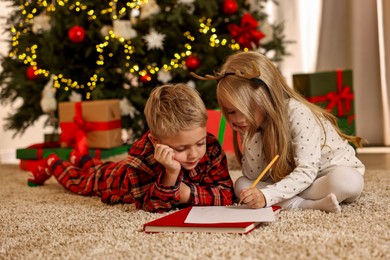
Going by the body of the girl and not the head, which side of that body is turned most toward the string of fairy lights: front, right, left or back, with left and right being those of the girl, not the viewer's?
right

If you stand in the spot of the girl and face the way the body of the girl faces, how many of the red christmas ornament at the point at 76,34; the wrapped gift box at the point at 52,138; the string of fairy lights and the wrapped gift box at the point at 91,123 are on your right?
4

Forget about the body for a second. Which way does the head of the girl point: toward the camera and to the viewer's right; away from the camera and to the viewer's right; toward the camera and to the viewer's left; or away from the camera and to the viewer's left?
toward the camera and to the viewer's left

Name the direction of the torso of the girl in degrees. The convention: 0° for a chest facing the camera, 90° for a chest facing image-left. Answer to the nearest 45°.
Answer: approximately 45°

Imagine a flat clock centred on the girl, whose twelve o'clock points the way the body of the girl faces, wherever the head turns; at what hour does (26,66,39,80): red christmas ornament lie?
The red christmas ornament is roughly at 3 o'clock from the girl.

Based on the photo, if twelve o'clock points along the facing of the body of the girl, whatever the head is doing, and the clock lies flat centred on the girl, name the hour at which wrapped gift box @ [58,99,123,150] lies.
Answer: The wrapped gift box is roughly at 3 o'clock from the girl.

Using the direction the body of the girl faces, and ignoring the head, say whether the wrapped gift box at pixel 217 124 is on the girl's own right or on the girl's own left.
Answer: on the girl's own right

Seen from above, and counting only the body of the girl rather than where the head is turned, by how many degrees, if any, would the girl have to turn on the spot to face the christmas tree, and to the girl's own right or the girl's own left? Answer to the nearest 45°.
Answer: approximately 90° to the girl's own right

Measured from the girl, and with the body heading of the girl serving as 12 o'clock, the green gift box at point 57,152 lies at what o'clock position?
The green gift box is roughly at 3 o'clock from the girl.

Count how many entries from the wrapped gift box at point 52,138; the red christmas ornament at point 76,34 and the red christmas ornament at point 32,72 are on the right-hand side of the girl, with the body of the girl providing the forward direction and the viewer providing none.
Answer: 3

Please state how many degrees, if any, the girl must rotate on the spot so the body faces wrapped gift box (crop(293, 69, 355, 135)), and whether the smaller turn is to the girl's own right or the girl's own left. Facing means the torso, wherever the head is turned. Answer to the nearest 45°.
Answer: approximately 135° to the girl's own right

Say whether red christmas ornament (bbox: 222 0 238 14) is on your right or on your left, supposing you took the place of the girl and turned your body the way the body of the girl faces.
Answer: on your right
